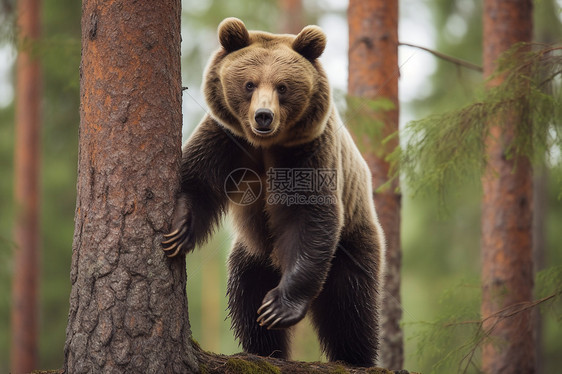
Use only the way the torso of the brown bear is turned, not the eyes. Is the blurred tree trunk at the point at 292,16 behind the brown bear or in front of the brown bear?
behind

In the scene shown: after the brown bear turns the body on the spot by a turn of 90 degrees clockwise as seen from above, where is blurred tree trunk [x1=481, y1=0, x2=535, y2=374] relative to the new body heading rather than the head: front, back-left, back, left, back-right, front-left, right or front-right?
right

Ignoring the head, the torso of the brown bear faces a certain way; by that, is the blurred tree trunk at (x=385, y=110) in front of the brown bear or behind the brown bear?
behind

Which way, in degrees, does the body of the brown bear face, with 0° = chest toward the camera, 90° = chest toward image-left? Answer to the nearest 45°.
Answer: approximately 45°

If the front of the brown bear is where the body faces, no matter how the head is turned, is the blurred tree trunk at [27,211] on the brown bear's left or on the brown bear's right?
on the brown bear's right
